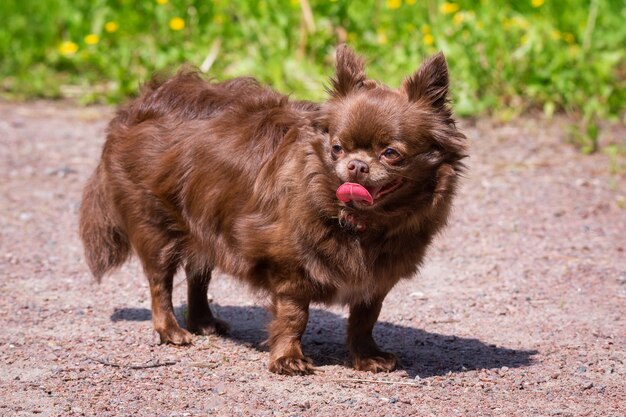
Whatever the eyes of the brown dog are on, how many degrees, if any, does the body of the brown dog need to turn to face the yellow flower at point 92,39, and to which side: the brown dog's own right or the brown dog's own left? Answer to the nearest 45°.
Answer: approximately 135° to the brown dog's own left

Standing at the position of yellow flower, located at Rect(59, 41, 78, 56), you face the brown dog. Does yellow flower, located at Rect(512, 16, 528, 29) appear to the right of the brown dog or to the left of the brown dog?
left

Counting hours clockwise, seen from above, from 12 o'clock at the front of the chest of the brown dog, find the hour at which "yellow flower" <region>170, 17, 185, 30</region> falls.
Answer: The yellow flower is roughly at 7 o'clock from the brown dog.

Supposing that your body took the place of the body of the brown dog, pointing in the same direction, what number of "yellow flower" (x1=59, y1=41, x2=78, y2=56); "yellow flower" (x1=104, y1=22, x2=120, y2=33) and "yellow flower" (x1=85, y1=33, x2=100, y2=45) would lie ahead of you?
0

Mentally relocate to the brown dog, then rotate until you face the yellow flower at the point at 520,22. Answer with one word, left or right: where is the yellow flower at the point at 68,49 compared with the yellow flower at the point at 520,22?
left

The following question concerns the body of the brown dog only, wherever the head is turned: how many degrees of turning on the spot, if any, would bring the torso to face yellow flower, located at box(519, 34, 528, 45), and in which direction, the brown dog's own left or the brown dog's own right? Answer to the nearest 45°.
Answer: approximately 90° to the brown dog's own left

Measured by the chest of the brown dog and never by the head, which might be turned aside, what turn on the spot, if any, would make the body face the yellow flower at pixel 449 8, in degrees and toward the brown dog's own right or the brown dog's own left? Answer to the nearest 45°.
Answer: approximately 135° to the brown dog's own left

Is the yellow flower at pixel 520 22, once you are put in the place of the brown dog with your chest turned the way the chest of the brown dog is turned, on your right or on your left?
on your left

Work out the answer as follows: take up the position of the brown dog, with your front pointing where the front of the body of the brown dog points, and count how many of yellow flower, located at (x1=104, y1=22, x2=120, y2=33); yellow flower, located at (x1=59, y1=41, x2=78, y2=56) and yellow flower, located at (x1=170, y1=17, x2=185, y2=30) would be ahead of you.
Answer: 0

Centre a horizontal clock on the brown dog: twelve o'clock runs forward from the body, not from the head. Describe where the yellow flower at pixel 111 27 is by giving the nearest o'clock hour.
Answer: The yellow flower is roughly at 7 o'clock from the brown dog.

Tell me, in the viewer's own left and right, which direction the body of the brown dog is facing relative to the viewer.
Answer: facing the viewer and to the right of the viewer

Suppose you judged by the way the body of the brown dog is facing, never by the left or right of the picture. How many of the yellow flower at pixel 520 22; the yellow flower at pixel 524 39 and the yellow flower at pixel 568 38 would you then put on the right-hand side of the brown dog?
0
